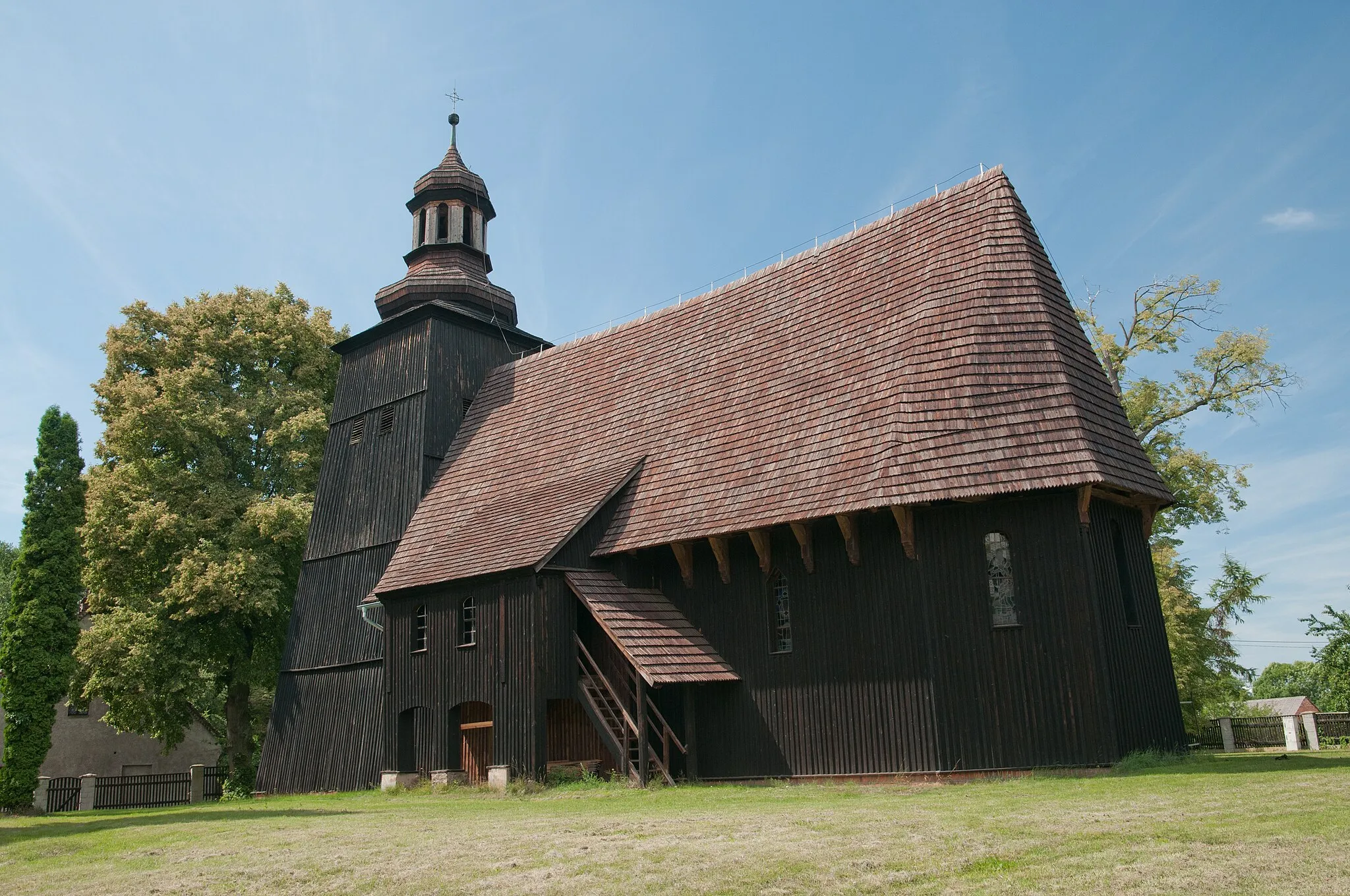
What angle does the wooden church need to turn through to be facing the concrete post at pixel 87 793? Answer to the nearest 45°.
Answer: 0° — it already faces it

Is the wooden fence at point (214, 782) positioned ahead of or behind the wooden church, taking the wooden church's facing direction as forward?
ahead

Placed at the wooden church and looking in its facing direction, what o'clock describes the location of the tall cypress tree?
The tall cypress tree is roughly at 11 o'clock from the wooden church.

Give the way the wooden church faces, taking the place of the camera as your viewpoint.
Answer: facing away from the viewer and to the left of the viewer

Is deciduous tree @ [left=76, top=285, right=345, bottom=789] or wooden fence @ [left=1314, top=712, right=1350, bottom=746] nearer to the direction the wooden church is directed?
the deciduous tree

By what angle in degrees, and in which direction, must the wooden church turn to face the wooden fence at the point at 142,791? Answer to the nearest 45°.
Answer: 0° — it already faces it
